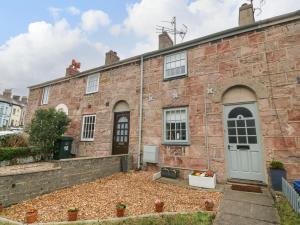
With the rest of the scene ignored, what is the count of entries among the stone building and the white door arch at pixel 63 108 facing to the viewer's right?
0

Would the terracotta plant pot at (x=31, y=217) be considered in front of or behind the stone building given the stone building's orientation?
in front

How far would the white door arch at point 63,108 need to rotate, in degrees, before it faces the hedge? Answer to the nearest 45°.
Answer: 0° — it already faces it

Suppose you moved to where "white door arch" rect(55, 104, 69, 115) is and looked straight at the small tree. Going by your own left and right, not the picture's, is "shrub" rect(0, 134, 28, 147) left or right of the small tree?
right

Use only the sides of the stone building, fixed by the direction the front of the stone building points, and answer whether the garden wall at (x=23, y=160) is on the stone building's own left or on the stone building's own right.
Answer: on the stone building's own right

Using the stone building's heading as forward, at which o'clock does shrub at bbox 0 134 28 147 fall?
The shrub is roughly at 2 o'clock from the stone building.

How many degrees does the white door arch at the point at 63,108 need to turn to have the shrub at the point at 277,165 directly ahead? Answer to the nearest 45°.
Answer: approximately 90° to its left

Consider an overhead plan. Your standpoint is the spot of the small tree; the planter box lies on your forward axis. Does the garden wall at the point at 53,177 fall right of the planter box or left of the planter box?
right

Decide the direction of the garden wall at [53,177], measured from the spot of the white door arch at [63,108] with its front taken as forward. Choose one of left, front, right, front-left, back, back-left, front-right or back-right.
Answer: front-left

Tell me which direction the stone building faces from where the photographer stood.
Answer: facing the viewer and to the left of the viewer

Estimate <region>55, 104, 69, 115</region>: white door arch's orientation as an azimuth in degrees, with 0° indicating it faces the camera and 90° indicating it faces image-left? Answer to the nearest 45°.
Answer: approximately 45°
